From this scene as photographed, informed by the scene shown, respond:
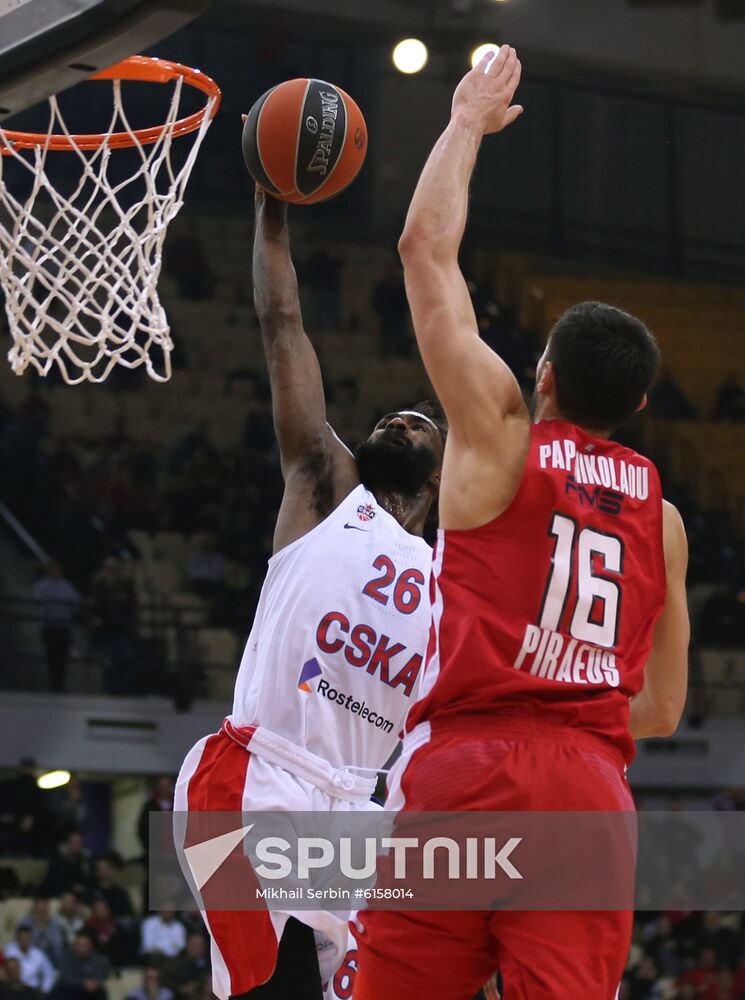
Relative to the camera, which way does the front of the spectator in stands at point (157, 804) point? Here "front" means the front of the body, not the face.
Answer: toward the camera

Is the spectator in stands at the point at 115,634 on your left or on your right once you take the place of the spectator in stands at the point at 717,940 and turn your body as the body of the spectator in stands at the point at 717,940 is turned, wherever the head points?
on your right

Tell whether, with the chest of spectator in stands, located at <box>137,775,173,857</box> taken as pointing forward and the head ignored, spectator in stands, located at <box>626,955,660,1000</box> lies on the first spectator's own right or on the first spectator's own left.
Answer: on the first spectator's own left

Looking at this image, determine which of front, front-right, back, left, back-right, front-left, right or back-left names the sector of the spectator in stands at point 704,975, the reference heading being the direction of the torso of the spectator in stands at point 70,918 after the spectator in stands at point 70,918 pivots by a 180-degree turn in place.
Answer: right

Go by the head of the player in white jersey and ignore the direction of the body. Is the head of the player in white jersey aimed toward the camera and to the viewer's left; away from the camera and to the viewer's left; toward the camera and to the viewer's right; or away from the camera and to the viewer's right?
toward the camera and to the viewer's left

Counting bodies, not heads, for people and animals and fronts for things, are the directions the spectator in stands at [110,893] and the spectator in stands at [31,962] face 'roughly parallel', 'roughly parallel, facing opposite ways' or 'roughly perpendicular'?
roughly parallel

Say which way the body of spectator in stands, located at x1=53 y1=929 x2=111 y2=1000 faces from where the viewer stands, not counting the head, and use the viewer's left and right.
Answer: facing the viewer
